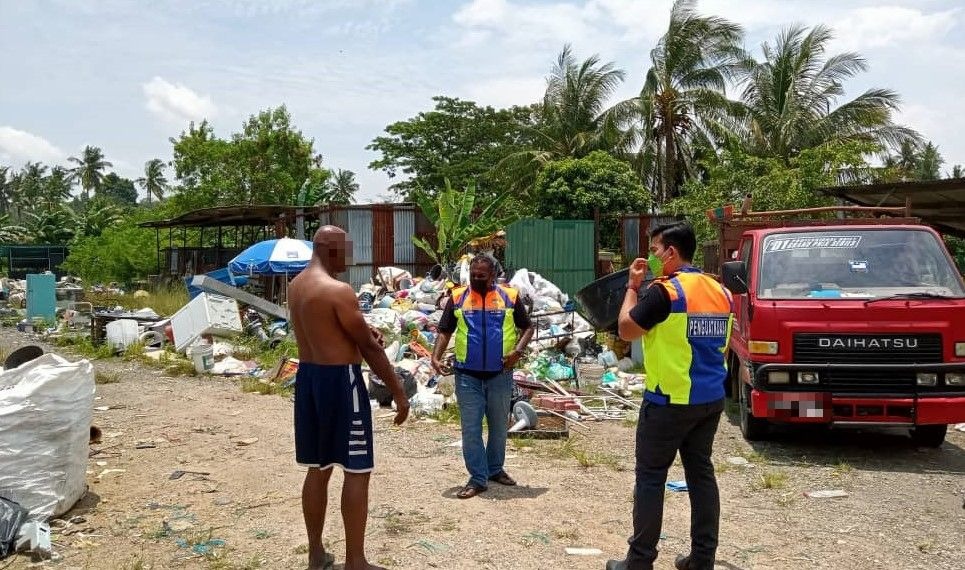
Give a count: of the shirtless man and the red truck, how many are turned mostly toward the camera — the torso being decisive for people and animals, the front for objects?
1

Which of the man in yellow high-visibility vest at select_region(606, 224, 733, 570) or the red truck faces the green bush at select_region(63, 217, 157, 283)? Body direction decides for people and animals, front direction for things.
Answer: the man in yellow high-visibility vest

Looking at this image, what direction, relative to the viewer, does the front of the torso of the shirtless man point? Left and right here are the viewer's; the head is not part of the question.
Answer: facing away from the viewer and to the right of the viewer

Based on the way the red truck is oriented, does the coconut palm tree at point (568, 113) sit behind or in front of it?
behind

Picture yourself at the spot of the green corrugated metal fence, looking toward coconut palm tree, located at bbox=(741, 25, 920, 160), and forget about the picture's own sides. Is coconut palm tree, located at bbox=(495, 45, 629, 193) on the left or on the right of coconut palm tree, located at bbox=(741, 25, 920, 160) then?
left

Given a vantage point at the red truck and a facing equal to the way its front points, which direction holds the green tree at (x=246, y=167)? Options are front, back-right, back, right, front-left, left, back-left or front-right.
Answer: back-right

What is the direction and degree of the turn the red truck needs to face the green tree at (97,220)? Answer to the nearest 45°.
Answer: approximately 135° to its right

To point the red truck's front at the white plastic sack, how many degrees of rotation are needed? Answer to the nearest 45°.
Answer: approximately 45° to its right

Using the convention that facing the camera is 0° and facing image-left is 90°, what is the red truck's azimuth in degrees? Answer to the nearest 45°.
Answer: approximately 0°

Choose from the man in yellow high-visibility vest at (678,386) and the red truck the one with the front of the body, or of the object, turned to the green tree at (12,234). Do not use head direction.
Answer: the man in yellow high-visibility vest

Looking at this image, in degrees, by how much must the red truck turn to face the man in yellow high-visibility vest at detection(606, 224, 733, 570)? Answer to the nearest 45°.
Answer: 0° — it already faces them

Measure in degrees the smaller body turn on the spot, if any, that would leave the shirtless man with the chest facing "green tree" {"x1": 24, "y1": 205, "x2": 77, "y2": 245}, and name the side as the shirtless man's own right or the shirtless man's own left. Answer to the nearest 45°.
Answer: approximately 45° to the shirtless man's own left

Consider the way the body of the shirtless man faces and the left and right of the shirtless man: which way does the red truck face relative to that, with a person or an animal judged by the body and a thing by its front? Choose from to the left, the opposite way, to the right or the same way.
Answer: the opposite way
